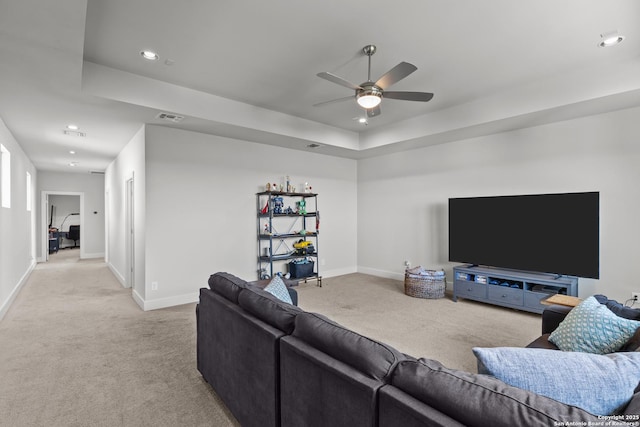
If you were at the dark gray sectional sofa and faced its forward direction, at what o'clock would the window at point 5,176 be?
The window is roughly at 8 o'clock from the dark gray sectional sofa.

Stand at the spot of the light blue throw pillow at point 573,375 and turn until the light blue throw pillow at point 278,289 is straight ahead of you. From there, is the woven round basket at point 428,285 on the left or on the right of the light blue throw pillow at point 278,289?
right

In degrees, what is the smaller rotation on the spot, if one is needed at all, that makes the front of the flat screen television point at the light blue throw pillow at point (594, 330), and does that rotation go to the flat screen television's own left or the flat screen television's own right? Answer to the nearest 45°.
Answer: approximately 45° to the flat screen television's own left

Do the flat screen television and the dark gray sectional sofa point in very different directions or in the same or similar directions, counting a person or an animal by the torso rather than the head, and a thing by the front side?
very different directions

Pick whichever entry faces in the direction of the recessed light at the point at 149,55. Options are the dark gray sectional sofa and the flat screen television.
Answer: the flat screen television

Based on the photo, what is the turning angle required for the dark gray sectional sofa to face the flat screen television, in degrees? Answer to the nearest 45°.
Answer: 0° — it already faces it

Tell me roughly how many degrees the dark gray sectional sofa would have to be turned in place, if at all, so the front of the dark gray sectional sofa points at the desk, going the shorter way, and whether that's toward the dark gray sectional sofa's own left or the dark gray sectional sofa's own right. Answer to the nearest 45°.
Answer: approximately 90° to the dark gray sectional sofa's own left

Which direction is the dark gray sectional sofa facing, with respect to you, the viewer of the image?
facing away from the viewer and to the right of the viewer

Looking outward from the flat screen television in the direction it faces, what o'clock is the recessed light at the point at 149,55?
The recessed light is roughly at 12 o'clock from the flat screen television.

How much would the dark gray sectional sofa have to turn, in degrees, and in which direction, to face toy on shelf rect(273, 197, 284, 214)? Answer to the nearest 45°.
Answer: approximately 90° to its left

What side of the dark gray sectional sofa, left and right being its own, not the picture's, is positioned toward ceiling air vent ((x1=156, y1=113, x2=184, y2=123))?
left
